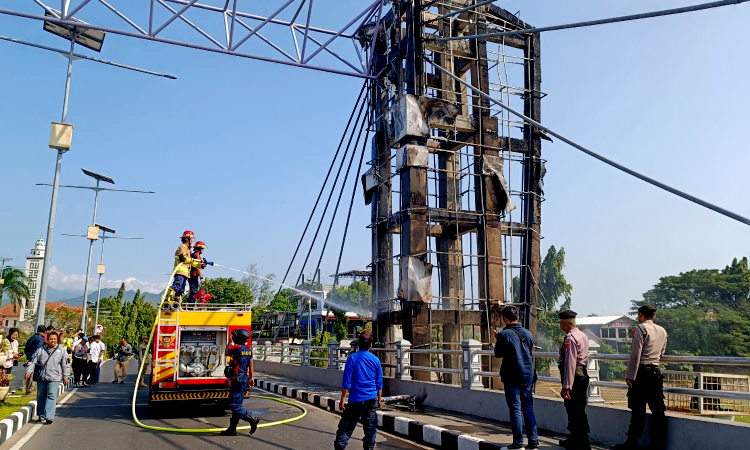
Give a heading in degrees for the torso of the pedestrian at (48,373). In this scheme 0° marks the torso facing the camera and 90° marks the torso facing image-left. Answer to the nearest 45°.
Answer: approximately 0°

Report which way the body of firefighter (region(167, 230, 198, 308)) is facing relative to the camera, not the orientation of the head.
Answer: to the viewer's right

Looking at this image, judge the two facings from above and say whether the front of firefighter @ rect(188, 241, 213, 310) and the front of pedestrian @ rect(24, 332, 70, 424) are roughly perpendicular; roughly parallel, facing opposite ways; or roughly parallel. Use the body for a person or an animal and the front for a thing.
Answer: roughly perpendicular

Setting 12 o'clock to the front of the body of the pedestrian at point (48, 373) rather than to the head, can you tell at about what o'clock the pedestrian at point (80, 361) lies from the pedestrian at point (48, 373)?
the pedestrian at point (80, 361) is roughly at 6 o'clock from the pedestrian at point (48, 373).

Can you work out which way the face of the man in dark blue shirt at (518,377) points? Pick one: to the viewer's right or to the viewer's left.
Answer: to the viewer's left

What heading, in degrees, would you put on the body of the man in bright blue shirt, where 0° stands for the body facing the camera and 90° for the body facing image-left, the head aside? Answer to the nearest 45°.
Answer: approximately 180°

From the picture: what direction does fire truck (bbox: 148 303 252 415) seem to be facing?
away from the camera

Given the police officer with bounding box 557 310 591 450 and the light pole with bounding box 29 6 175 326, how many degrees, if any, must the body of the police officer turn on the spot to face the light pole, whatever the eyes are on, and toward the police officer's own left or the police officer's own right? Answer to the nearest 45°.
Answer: approximately 45° to the police officer's own left

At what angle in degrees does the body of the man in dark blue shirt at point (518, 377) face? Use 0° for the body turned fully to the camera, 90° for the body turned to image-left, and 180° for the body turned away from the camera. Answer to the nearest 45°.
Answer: approximately 135°
